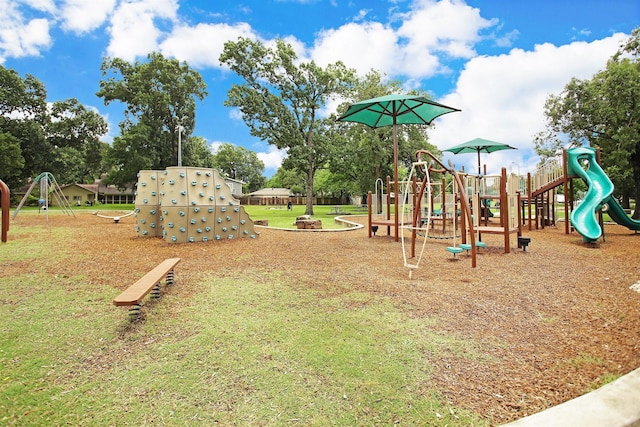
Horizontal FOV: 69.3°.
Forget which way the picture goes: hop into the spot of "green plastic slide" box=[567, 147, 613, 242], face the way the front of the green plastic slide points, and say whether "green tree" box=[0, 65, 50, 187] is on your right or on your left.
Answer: on your right

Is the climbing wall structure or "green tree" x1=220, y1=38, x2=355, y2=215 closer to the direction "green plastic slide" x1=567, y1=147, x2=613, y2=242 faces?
the climbing wall structure

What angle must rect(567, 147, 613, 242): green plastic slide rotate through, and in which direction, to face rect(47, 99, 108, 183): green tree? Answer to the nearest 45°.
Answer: approximately 90° to its right

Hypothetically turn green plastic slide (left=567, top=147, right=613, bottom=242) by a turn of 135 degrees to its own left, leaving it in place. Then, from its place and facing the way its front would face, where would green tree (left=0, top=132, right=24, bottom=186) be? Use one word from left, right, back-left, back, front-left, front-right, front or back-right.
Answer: back-left

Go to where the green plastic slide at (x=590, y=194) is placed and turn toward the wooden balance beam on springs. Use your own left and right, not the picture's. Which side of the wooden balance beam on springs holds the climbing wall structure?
right

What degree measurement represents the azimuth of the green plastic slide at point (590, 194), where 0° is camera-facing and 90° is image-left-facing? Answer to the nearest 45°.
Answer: approximately 0°

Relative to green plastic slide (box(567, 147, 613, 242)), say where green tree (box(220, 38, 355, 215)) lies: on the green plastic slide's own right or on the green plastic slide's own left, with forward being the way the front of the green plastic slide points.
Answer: on the green plastic slide's own right

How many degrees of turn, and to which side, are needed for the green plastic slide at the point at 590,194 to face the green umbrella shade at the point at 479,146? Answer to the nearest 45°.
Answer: approximately 135° to its right

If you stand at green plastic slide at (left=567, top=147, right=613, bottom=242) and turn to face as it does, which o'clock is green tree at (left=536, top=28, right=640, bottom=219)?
The green tree is roughly at 6 o'clock from the green plastic slide.
